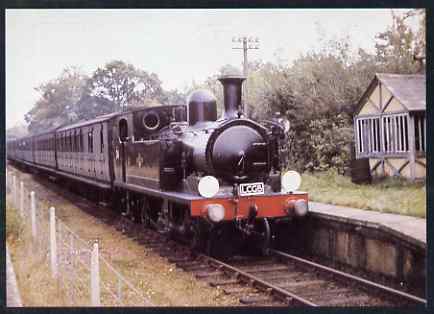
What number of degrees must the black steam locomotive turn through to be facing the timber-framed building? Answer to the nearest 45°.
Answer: approximately 45° to its left

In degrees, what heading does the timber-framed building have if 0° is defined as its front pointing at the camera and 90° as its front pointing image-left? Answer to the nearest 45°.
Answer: approximately 45°

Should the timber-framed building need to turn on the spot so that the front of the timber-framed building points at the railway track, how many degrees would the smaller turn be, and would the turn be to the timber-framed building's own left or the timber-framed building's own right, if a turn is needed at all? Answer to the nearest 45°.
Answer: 0° — it already faces it

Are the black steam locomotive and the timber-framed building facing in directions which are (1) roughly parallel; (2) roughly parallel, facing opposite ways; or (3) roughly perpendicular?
roughly perpendicular

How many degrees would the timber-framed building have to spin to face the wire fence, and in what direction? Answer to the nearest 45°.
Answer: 0° — it already faces it

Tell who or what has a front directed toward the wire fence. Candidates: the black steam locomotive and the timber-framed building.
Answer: the timber-framed building

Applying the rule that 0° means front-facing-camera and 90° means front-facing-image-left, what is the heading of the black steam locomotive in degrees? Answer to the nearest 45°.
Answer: approximately 315°
